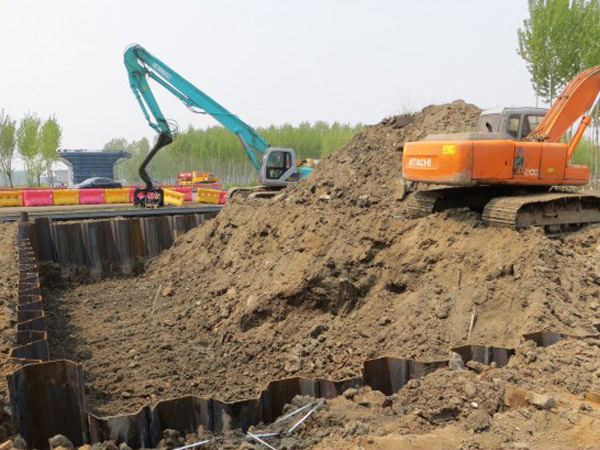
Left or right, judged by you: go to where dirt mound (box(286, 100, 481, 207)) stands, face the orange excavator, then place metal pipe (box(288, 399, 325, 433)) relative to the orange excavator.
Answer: right

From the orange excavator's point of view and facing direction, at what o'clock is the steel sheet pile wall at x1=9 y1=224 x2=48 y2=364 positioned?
The steel sheet pile wall is roughly at 6 o'clock from the orange excavator.

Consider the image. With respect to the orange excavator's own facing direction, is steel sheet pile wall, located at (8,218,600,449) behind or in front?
behind

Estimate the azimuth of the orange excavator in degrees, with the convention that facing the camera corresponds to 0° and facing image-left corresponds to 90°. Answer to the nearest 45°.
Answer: approximately 225°

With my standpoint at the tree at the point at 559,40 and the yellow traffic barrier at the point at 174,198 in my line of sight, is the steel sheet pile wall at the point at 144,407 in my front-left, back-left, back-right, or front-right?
front-left

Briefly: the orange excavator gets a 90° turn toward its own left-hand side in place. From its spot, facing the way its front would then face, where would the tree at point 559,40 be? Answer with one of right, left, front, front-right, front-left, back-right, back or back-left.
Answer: front-right

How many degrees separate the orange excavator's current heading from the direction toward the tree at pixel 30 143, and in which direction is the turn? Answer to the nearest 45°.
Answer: approximately 90° to its left

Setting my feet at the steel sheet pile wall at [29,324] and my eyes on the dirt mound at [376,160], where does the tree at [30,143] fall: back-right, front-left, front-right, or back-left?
front-left
